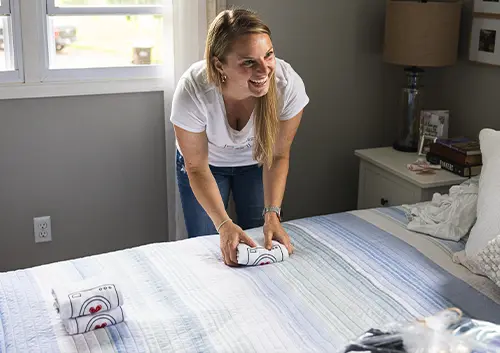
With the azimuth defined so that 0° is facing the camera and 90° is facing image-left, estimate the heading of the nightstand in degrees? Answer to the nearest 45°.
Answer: approximately 45°

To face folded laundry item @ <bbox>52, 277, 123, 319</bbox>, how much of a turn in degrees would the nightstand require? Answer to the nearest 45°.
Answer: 0° — it already faces it

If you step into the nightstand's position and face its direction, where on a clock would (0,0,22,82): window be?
The window is roughly at 1 o'clock from the nightstand.
